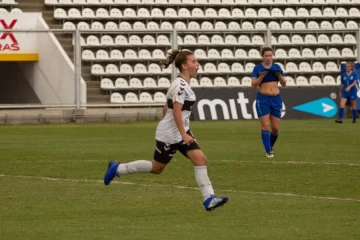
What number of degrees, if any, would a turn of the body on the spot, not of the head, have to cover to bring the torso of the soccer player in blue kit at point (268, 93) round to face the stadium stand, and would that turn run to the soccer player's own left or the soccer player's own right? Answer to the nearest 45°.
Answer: approximately 180°

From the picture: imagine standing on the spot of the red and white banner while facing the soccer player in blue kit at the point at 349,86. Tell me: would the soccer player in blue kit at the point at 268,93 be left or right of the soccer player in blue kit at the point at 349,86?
right

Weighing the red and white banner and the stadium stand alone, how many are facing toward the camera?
2

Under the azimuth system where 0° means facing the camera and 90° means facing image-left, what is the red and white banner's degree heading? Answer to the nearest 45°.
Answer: approximately 0°

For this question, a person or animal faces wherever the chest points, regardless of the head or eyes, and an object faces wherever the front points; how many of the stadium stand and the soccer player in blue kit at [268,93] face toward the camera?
2
